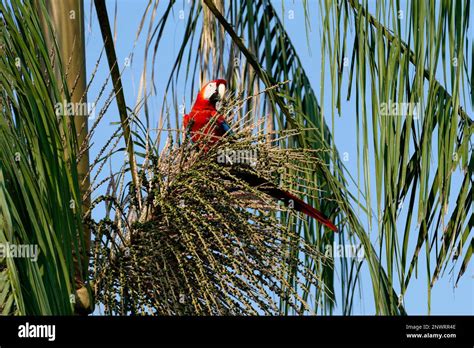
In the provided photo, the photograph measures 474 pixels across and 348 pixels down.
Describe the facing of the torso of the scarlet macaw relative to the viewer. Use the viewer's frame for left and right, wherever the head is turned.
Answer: facing the viewer and to the left of the viewer
